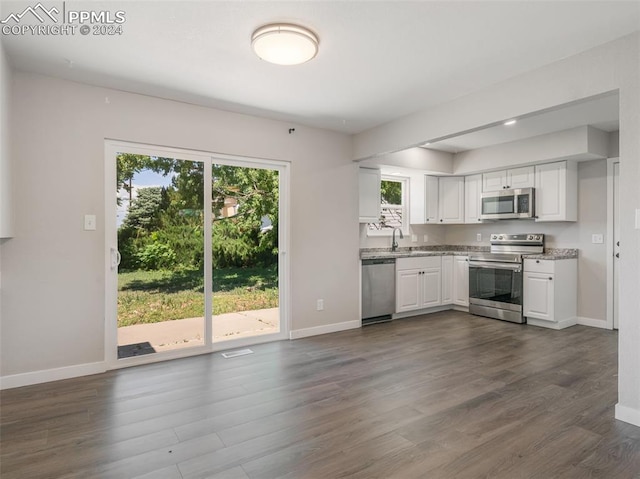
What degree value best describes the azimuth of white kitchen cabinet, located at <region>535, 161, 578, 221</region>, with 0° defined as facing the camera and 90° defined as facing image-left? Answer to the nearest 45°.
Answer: approximately 45°

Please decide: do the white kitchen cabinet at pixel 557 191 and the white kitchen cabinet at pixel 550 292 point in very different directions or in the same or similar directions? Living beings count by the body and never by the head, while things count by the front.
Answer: same or similar directions

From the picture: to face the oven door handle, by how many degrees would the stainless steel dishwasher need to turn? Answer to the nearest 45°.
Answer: approximately 45° to its left

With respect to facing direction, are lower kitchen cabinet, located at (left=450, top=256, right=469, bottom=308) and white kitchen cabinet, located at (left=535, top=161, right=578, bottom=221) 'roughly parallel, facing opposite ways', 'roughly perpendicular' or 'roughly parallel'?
roughly parallel

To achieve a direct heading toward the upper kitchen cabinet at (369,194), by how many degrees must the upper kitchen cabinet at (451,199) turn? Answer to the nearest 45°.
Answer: approximately 45° to its right

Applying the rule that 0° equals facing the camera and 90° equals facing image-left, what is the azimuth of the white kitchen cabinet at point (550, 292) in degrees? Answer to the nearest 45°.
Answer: approximately 45°

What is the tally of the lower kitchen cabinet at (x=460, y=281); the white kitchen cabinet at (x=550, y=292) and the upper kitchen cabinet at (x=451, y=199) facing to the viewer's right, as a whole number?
0

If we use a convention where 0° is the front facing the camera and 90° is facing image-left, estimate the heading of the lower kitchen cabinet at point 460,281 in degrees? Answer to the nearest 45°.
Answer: approximately 45°

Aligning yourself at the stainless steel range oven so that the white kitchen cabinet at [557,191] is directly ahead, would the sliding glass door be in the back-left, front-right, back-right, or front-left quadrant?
back-right

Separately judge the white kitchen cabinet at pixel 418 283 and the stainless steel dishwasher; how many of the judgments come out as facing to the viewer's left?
0

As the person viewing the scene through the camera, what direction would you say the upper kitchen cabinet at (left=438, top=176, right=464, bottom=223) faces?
facing the viewer

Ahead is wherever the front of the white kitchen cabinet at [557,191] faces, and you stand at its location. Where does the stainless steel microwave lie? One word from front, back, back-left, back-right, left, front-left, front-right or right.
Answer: front-right
